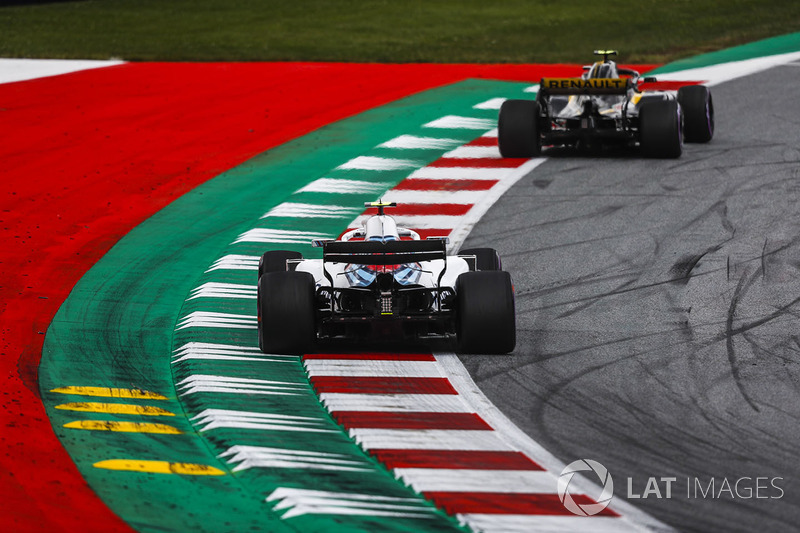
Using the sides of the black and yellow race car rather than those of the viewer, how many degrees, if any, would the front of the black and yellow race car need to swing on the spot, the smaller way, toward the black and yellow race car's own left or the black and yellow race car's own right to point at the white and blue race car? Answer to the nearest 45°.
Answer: approximately 180°

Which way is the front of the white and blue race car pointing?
away from the camera

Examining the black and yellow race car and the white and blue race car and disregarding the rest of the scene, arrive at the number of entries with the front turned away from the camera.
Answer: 2

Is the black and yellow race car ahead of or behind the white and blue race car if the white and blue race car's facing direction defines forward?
ahead

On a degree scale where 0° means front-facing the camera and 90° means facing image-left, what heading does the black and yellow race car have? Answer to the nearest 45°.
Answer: approximately 180°
